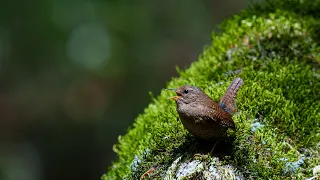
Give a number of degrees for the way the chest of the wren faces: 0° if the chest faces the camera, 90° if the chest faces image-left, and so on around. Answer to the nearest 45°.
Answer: approximately 90°
